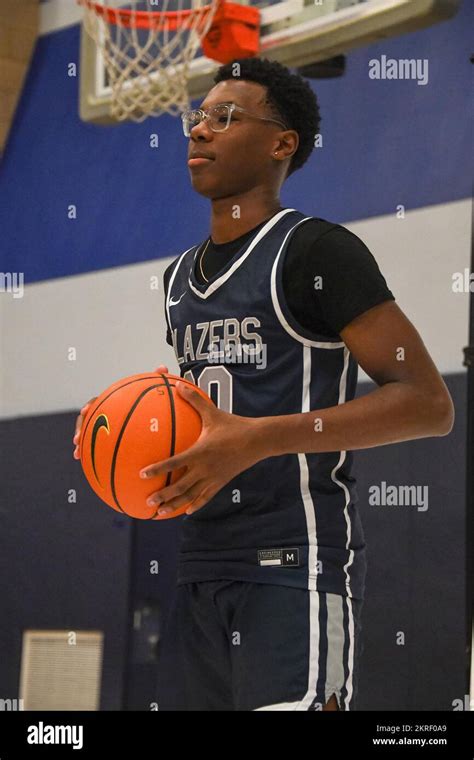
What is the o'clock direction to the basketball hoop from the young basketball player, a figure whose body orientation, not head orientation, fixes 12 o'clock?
The basketball hoop is roughly at 4 o'clock from the young basketball player.

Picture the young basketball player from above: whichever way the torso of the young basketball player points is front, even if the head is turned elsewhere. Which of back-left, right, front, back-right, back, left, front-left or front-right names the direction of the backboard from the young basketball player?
back-right
